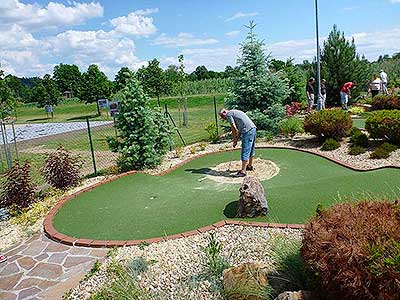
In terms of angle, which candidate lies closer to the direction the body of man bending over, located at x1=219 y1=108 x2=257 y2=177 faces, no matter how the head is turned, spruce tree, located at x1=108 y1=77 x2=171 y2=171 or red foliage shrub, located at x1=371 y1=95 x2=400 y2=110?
the spruce tree

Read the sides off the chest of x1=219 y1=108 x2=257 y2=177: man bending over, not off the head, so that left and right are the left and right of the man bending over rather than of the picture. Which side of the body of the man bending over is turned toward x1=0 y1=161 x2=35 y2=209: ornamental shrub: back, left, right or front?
front

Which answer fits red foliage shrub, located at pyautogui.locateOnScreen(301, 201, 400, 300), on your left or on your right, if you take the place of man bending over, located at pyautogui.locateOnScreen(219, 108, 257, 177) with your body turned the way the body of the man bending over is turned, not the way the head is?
on your left

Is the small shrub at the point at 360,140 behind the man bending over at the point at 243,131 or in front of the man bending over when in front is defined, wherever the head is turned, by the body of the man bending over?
behind

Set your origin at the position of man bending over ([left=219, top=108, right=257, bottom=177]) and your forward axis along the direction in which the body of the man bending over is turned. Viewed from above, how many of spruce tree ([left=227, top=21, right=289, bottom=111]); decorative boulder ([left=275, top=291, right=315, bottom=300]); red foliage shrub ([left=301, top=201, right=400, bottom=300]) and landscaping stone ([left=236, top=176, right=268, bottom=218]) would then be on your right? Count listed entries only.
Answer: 1

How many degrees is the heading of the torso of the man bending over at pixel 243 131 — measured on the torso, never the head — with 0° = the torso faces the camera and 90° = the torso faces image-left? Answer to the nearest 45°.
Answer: approximately 90°

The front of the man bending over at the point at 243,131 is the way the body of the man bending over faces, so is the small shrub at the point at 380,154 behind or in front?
behind

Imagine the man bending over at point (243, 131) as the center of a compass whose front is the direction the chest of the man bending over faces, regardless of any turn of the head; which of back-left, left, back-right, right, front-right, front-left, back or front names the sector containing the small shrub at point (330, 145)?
back-right

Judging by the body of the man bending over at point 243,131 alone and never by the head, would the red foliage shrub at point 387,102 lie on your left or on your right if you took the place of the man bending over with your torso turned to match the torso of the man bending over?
on your right

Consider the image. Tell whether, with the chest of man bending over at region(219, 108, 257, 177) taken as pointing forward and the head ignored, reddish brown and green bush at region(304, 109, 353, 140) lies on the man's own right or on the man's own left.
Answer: on the man's own right

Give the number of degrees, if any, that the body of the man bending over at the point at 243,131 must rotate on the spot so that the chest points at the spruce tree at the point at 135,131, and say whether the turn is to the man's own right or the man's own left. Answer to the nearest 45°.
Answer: approximately 45° to the man's own right

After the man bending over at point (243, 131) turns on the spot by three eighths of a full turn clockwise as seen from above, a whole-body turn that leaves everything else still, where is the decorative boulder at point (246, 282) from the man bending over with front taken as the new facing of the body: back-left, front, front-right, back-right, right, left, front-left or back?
back-right

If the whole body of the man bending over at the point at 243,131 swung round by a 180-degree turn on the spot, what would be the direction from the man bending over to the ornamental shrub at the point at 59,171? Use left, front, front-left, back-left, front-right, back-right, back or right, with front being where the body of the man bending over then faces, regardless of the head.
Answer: back

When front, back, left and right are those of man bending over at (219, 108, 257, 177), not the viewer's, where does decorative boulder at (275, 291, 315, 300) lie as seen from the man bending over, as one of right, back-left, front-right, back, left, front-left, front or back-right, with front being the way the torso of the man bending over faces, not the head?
left
